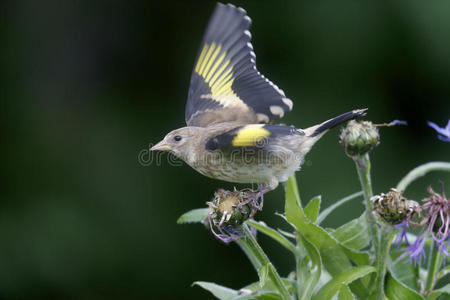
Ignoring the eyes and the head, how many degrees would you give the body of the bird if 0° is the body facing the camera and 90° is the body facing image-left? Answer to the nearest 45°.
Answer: approximately 90°

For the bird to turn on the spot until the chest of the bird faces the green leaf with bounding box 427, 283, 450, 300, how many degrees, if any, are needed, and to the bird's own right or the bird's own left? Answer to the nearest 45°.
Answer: approximately 135° to the bird's own left

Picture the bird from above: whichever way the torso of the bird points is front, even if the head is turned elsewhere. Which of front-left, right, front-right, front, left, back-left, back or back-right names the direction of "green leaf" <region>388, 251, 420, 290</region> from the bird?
back-left

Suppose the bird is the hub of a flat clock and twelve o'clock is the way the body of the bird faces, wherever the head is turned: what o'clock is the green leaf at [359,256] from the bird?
The green leaf is roughly at 6 o'clock from the bird.

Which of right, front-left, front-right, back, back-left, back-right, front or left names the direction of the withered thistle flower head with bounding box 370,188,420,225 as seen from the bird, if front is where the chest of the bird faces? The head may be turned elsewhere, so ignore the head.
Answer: back-left

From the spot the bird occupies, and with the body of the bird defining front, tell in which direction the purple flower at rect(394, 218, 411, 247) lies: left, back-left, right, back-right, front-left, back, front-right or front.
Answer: back-left

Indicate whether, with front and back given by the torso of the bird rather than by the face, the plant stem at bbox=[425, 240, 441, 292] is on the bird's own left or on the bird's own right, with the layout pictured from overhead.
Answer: on the bird's own left
